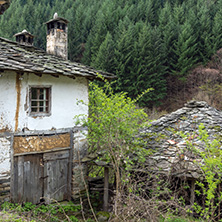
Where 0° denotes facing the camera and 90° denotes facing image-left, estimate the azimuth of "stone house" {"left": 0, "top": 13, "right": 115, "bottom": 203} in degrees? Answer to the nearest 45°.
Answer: approximately 0°

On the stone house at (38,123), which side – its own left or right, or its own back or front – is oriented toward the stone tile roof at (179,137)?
left
